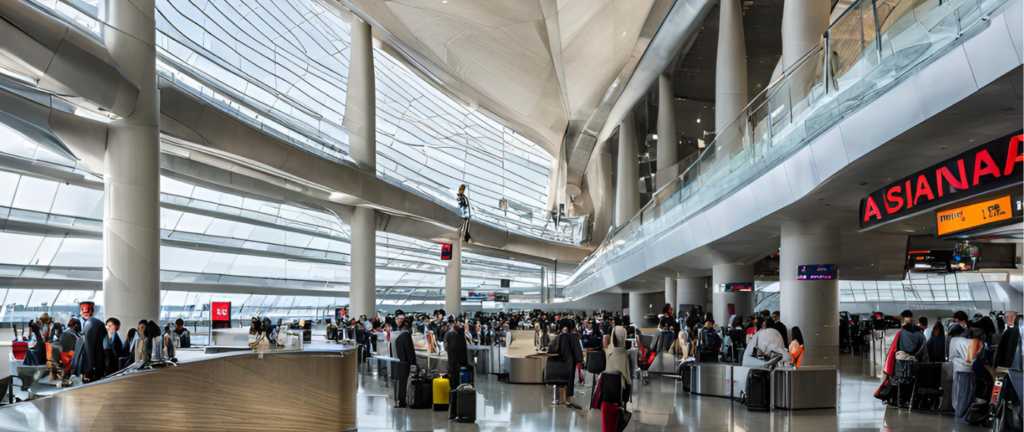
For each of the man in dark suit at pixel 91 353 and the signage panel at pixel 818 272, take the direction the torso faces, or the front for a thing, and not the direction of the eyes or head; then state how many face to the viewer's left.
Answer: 1

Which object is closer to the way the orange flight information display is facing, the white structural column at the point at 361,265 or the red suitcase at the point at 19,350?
the red suitcase

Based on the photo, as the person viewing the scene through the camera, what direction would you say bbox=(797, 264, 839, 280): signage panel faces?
facing the viewer

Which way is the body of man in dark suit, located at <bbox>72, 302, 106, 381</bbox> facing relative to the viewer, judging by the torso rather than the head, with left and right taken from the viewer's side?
facing to the left of the viewer

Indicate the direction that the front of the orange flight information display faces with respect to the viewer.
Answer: facing the viewer and to the left of the viewer

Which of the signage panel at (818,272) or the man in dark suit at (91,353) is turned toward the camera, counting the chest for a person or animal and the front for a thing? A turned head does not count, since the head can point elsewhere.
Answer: the signage panel
